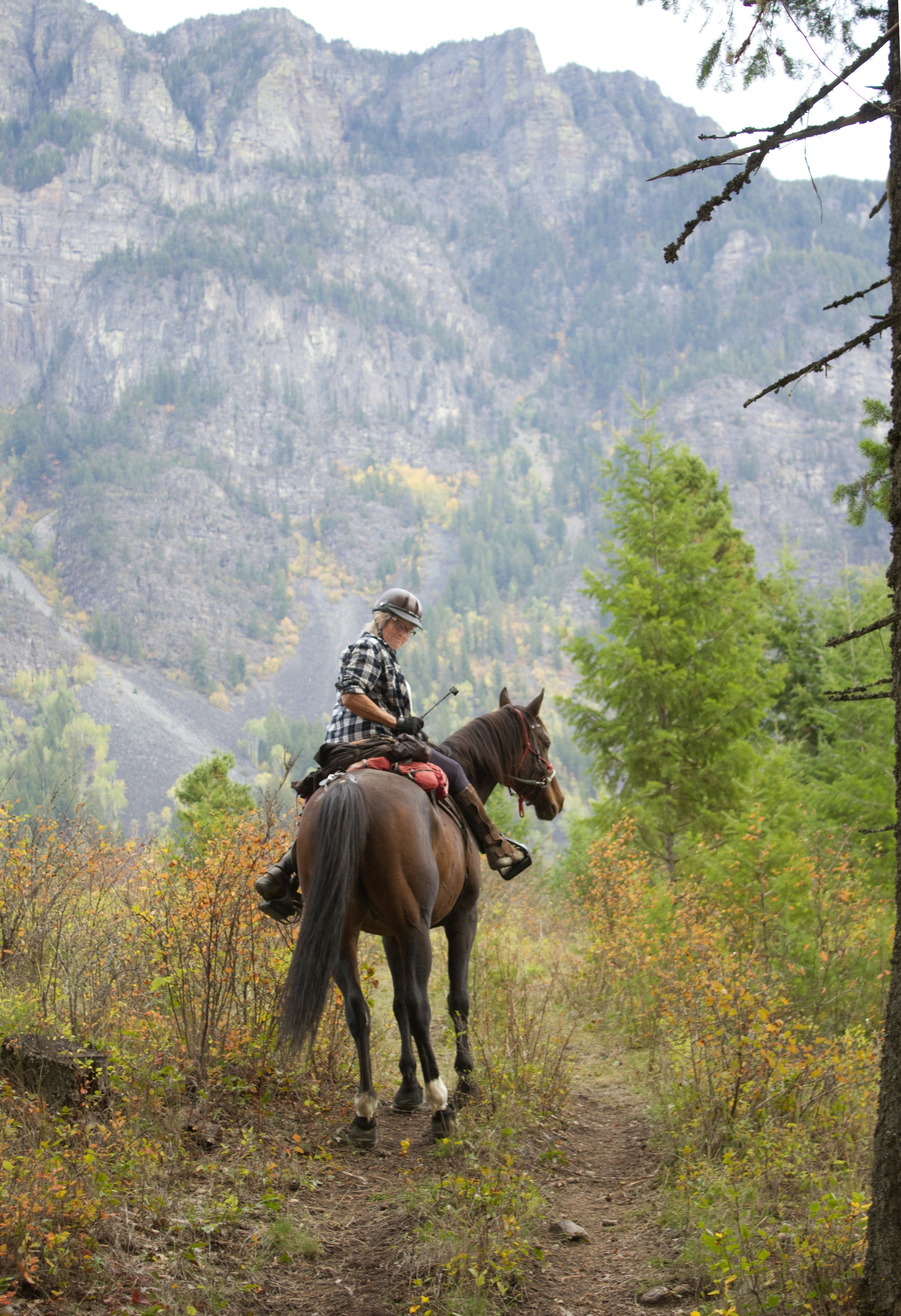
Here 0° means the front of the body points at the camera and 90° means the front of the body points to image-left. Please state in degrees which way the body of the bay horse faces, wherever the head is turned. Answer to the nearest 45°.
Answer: approximately 225°

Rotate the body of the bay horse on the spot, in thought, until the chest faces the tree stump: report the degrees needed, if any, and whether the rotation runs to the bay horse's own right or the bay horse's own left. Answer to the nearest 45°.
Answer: approximately 135° to the bay horse's own left

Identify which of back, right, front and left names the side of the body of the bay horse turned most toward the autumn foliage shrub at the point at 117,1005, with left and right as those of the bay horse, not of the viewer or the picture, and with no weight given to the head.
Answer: left

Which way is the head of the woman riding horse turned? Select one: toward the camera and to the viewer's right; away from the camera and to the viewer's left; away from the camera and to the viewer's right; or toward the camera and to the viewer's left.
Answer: toward the camera and to the viewer's right
